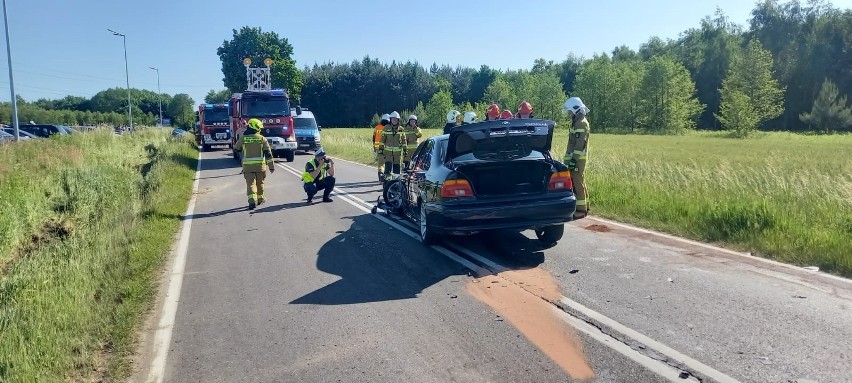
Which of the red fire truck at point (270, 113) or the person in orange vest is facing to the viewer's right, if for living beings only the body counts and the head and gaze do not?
the person in orange vest

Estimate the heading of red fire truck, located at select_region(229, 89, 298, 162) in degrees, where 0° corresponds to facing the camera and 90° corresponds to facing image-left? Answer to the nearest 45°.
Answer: approximately 0°

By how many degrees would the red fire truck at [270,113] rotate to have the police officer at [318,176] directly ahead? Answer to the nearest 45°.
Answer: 0° — it already faces them

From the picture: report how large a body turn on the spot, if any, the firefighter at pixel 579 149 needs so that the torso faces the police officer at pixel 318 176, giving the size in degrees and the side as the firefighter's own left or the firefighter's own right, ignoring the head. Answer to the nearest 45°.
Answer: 0° — they already face them
